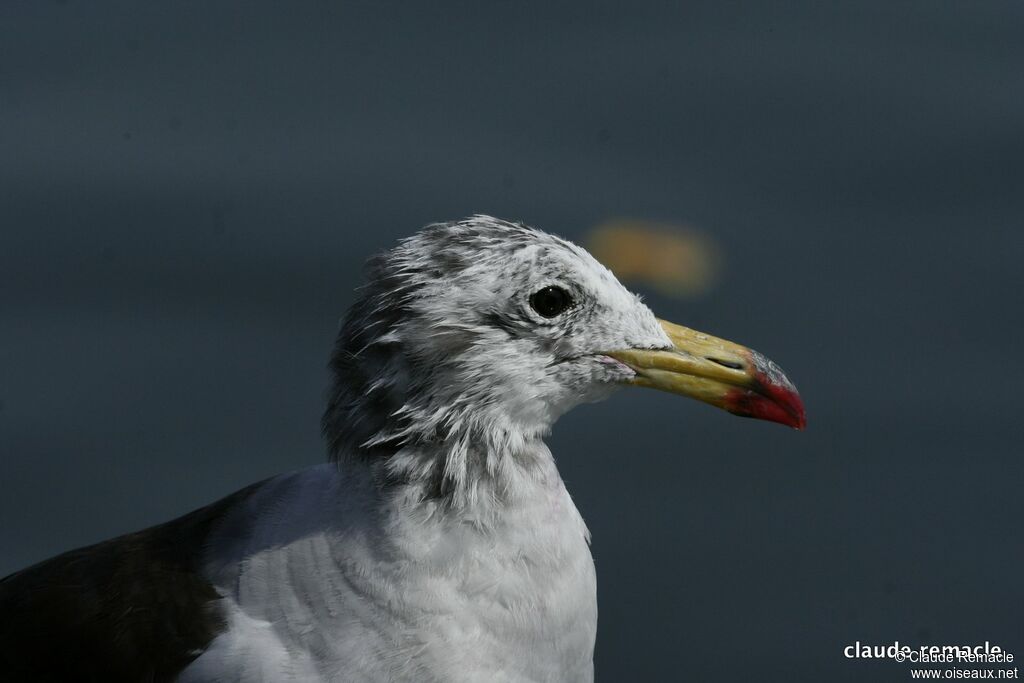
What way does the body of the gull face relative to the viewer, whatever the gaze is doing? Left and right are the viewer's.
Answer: facing to the right of the viewer
